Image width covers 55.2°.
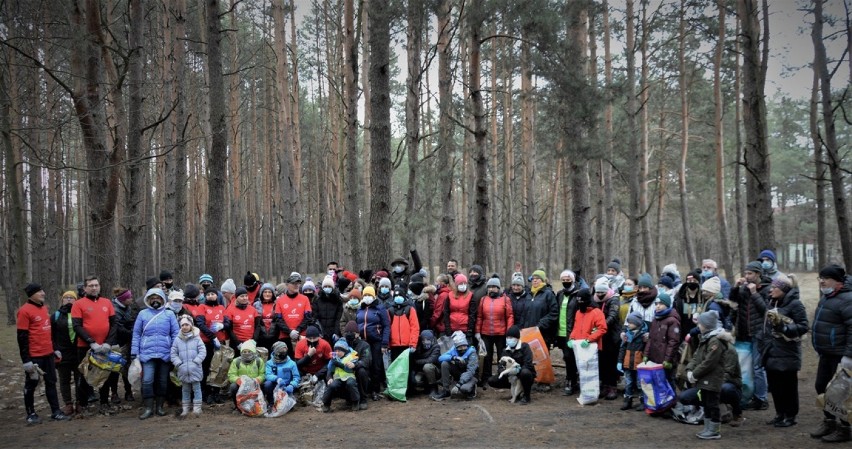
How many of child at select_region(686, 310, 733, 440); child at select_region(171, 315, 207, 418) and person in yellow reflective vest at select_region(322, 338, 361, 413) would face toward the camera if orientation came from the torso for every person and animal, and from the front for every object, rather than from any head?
2

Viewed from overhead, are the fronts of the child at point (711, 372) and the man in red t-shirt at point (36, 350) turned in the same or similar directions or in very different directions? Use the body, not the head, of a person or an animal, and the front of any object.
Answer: very different directions

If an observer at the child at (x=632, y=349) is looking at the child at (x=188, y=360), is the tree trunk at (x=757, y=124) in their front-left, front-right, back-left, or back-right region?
back-right

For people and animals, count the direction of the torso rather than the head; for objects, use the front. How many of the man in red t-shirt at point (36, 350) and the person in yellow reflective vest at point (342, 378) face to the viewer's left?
0

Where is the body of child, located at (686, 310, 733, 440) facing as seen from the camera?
to the viewer's left

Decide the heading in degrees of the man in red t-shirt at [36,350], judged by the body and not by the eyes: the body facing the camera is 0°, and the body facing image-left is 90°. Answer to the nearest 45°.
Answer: approximately 315°

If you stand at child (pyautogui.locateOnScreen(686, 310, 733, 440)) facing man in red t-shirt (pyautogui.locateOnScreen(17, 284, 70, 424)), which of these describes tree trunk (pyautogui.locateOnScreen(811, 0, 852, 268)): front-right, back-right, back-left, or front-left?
back-right

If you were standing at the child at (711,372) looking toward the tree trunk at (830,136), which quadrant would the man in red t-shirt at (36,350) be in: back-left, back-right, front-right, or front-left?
back-left

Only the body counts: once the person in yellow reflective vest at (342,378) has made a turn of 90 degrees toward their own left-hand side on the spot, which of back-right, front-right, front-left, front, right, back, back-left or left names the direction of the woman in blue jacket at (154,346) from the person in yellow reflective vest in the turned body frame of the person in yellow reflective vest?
back
